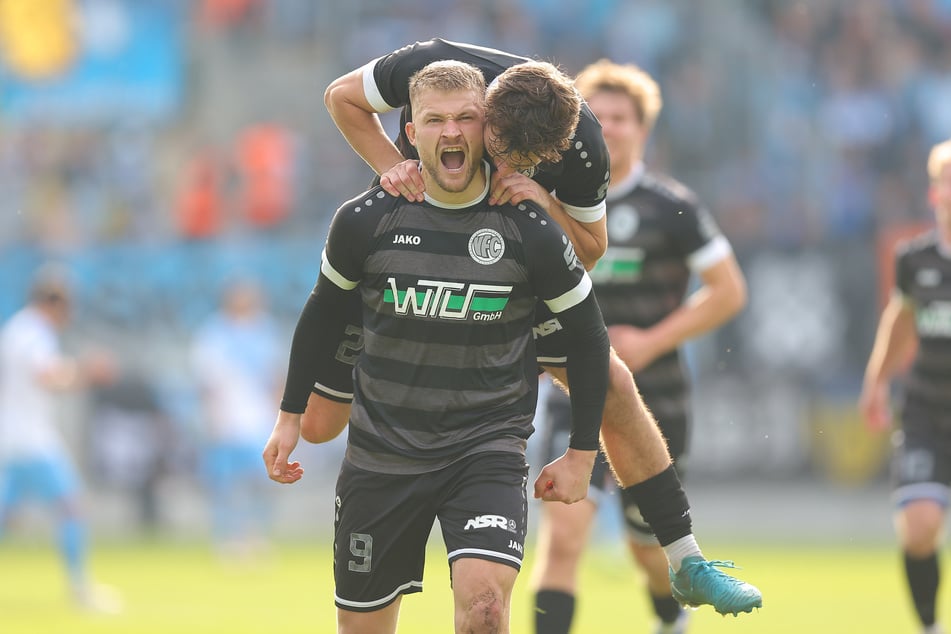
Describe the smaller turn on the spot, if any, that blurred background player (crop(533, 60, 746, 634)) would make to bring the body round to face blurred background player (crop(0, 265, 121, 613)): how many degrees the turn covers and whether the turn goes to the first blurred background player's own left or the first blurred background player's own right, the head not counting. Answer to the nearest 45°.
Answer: approximately 90° to the first blurred background player's own right

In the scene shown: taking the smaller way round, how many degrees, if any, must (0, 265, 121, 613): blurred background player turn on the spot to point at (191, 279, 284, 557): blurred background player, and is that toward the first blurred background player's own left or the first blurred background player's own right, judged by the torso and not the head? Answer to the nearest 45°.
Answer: approximately 45° to the first blurred background player's own left

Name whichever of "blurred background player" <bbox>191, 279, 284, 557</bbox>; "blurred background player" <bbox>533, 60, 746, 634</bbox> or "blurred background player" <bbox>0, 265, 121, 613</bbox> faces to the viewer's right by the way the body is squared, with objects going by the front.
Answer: "blurred background player" <bbox>0, 265, 121, 613</bbox>

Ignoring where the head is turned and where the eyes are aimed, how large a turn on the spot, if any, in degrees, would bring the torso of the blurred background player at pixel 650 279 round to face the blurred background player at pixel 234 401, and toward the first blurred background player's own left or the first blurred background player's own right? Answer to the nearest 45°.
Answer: approximately 90° to the first blurred background player's own right

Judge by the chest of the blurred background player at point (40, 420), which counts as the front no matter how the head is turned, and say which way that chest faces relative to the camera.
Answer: to the viewer's right

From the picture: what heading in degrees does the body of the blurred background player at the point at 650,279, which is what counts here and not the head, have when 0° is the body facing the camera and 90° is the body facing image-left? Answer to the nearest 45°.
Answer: approximately 45°

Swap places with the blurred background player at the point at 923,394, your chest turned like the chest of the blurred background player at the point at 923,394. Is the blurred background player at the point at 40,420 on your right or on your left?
on your right
